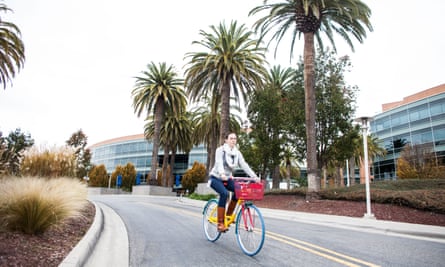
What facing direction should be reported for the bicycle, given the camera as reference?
facing the viewer and to the right of the viewer

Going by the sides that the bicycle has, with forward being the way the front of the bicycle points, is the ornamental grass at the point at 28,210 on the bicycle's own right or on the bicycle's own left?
on the bicycle's own right

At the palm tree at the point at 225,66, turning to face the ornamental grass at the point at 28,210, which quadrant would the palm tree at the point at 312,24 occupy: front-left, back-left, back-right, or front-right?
front-left

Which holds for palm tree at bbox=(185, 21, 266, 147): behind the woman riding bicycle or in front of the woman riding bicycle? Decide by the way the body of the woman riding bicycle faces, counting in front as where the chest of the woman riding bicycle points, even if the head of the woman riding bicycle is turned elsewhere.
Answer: behind

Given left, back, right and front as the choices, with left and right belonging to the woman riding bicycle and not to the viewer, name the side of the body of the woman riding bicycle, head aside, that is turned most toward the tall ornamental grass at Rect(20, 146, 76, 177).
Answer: back

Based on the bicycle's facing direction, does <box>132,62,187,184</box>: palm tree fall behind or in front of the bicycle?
behind

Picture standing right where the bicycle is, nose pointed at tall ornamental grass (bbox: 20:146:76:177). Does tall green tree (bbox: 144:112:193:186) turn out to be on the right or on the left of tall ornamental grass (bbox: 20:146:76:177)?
right
